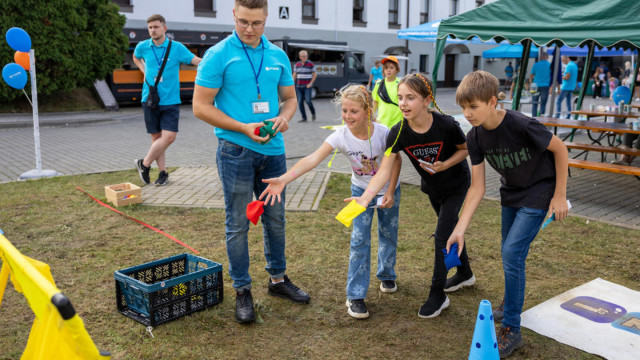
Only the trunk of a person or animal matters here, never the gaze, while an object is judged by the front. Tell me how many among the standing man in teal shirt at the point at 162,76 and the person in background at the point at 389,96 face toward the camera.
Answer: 2

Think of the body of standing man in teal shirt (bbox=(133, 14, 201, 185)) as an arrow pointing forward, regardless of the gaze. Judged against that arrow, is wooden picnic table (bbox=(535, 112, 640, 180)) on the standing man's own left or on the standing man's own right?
on the standing man's own left

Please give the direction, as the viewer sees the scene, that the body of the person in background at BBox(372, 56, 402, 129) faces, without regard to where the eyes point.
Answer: toward the camera

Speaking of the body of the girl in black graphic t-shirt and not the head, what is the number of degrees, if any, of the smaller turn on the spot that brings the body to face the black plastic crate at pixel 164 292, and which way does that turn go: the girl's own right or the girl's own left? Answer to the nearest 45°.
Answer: approximately 45° to the girl's own right

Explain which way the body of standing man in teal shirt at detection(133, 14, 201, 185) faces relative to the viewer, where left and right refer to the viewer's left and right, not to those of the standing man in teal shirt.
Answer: facing the viewer

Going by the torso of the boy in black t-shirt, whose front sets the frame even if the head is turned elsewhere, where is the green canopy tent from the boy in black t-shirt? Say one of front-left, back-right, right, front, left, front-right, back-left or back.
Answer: back-right

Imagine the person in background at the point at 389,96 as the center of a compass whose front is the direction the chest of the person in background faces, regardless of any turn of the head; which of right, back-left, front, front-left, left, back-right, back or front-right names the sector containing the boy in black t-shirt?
front

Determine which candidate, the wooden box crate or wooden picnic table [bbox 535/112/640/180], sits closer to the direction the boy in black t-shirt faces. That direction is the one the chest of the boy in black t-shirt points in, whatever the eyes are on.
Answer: the wooden box crate

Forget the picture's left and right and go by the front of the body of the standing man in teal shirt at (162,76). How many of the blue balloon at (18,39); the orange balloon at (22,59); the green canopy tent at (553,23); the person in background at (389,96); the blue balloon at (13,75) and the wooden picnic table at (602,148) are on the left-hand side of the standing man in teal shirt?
3
